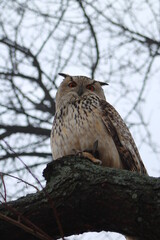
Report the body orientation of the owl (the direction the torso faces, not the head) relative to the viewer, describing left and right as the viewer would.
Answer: facing the viewer and to the left of the viewer
